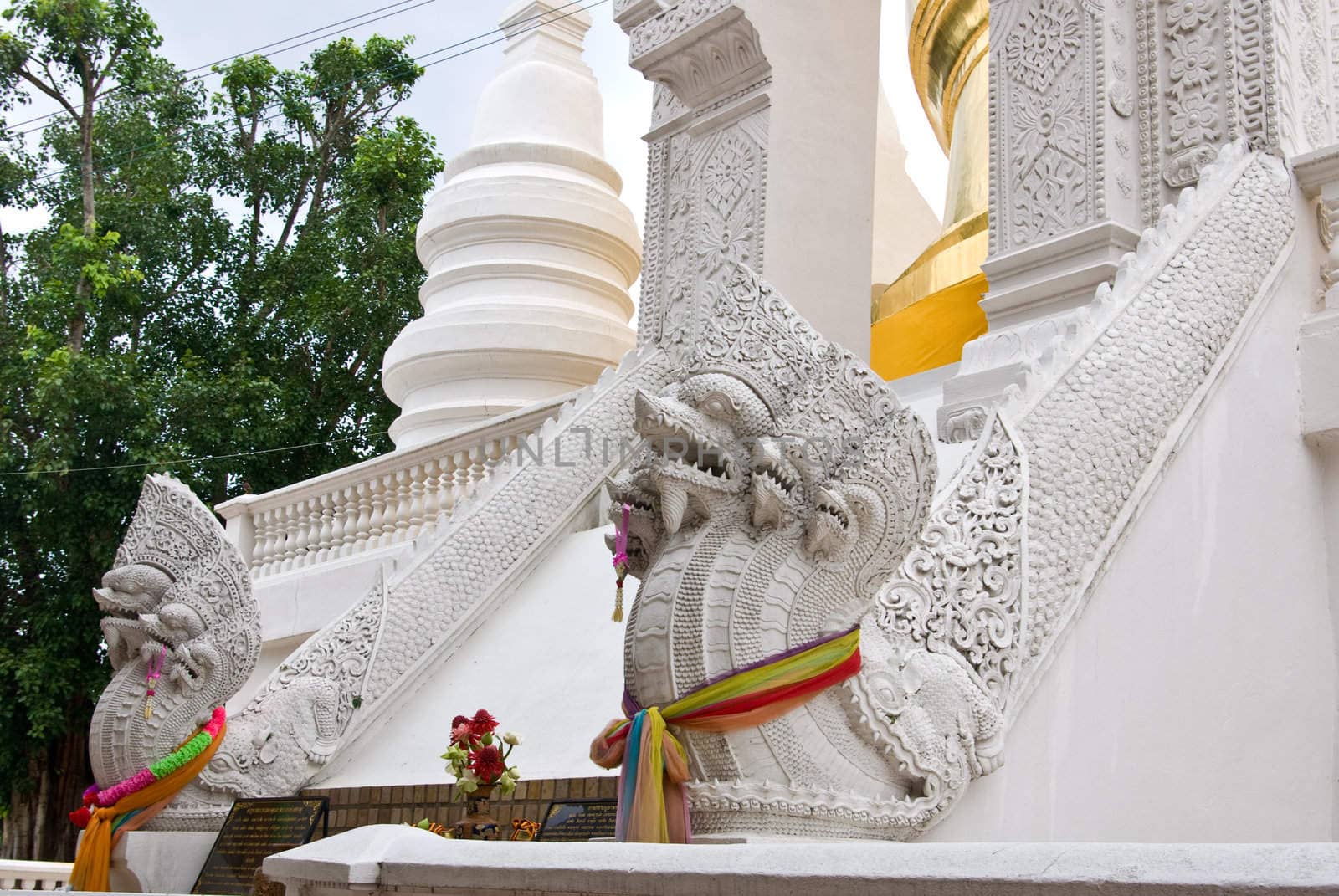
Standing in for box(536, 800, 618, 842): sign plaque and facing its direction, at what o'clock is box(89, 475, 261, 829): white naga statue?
The white naga statue is roughly at 4 o'clock from the sign plaque.

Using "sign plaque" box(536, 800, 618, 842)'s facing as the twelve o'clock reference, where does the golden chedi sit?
The golden chedi is roughly at 7 o'clock from the sign plaque.

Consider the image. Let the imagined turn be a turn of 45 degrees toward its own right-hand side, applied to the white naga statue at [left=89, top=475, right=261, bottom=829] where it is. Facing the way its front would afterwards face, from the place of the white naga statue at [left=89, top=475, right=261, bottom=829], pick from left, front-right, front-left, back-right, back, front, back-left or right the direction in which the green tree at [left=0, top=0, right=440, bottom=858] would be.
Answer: right

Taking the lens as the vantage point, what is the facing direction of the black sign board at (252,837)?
facing the viewer

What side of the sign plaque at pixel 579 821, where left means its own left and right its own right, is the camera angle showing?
front

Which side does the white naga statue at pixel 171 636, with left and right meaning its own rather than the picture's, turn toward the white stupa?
back

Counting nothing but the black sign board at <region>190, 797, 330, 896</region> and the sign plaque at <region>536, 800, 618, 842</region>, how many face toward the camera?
2

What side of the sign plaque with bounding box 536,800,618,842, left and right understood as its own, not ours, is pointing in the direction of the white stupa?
back

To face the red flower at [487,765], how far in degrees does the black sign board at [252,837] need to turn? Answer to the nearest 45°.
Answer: approximately 45° to its left

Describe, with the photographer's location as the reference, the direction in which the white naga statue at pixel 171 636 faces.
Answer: facing the viewer and to the left of the viewer

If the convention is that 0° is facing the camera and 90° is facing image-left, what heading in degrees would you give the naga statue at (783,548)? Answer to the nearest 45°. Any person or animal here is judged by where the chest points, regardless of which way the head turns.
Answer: approximately 45°
